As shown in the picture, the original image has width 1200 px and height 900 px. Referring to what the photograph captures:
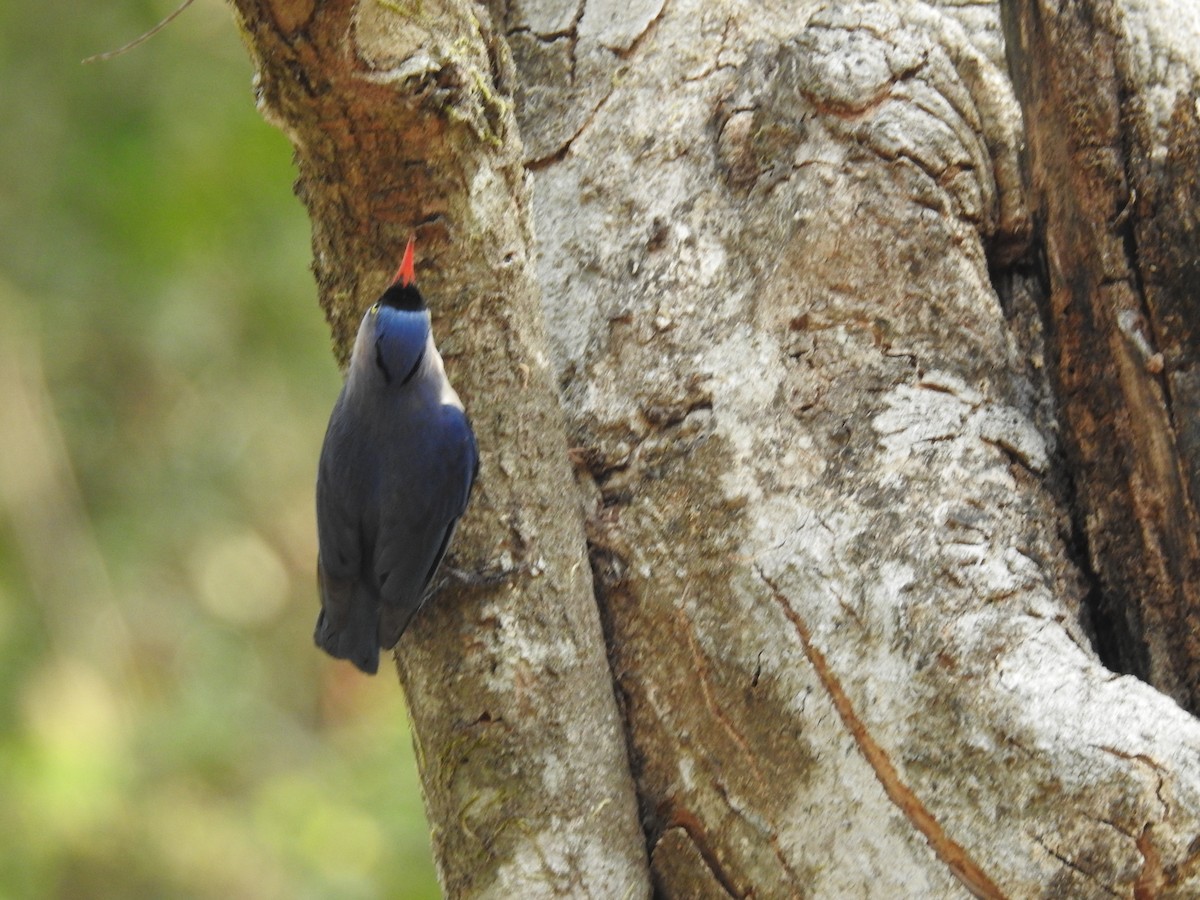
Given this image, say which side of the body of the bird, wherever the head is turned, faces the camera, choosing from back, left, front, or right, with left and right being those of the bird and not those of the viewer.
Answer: back
